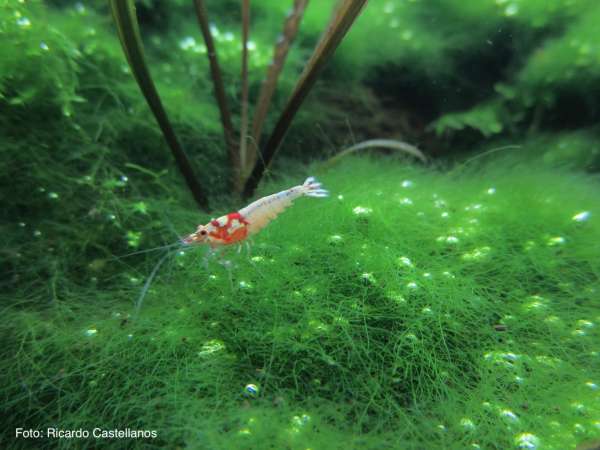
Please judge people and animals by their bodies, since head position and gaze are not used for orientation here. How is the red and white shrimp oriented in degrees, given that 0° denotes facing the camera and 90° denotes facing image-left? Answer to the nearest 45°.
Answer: approximately 90°

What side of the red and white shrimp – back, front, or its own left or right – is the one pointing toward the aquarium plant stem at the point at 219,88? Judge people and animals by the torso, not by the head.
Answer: right

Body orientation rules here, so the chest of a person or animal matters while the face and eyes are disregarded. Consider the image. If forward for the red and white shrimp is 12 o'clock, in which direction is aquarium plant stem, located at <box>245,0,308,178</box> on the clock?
The aquarium plant stem is roughly at 4 o'clock from the red and white shrimp.
